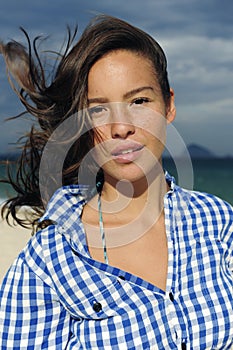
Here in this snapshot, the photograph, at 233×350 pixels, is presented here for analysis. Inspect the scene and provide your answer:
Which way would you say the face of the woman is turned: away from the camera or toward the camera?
toward the camera

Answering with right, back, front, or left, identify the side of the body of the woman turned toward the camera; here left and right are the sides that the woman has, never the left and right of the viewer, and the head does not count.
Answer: front
